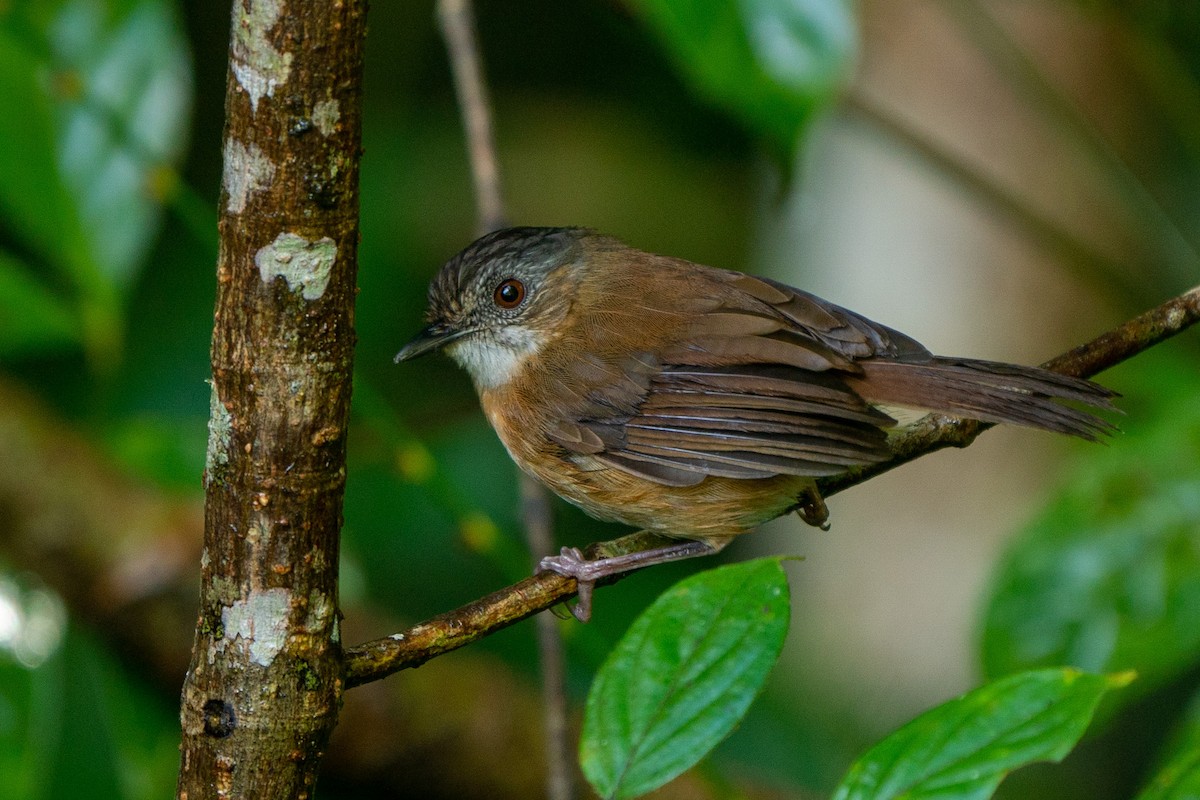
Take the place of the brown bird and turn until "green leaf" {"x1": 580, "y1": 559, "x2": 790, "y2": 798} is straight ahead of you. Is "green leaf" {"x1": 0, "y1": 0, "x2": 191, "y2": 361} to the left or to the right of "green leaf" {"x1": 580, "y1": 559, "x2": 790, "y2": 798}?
right

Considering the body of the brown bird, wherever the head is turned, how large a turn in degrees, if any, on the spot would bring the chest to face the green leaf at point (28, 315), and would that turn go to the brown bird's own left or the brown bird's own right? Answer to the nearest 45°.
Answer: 0° — it already faces it

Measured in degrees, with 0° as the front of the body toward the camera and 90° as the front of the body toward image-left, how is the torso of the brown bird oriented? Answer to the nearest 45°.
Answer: approximately 90°

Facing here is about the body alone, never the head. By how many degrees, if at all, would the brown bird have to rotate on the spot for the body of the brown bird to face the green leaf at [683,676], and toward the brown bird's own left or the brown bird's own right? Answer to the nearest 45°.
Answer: approximately 90° to the brown bird's own left
